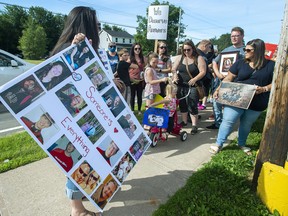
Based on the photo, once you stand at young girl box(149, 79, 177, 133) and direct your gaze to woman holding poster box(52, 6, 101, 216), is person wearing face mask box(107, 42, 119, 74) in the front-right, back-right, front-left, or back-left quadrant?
back-right

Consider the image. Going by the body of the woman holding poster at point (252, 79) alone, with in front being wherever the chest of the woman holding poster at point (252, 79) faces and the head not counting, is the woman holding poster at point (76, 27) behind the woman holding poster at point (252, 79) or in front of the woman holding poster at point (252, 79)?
in front

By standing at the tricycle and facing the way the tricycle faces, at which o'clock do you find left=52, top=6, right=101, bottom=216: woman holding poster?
The woman holding poster is roughly at 11 o'clock from the tricycle.

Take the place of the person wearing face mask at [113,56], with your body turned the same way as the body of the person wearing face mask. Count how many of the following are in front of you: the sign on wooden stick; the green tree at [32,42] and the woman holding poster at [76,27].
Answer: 1

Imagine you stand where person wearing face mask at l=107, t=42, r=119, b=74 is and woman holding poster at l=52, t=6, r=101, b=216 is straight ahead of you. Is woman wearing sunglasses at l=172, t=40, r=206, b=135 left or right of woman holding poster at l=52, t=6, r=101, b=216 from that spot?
left

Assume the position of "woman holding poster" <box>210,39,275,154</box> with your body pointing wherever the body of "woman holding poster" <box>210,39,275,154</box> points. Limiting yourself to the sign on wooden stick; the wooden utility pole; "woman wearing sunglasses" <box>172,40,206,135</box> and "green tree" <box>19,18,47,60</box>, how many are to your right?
3

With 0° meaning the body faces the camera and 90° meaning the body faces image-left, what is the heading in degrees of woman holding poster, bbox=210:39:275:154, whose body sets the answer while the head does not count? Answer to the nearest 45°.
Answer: approximately 45°
